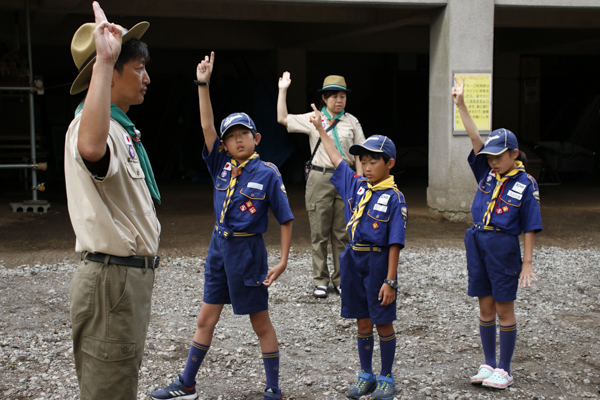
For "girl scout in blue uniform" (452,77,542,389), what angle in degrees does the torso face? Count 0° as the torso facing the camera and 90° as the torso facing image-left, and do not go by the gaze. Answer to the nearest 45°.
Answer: approximately 45°

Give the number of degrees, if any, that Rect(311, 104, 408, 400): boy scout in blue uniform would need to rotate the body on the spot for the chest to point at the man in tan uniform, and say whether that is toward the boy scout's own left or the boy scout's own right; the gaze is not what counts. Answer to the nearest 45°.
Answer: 0° — they already face them

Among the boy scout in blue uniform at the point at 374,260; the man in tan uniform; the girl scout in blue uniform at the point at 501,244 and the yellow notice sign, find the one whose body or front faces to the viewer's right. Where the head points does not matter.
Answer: the man in tan uniform

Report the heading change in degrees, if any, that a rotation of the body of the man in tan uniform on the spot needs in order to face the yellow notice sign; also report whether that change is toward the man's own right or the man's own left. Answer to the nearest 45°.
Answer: approximately 45° to the man's own left

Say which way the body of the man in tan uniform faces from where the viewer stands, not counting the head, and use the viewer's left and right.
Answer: facing to the right of the viewer

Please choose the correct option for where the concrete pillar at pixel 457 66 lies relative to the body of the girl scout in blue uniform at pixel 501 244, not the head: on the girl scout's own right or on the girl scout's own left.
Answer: on the girl scout's own right

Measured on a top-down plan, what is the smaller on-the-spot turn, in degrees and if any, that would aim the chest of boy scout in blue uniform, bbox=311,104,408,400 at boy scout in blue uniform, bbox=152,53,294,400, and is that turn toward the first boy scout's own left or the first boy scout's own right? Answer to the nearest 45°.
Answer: approximately 45° to the first boy scout's own right

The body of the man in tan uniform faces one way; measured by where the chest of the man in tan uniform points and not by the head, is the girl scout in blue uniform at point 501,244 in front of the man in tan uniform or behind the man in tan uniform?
in front

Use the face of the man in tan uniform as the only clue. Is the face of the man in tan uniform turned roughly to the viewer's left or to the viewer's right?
to the viewer's right

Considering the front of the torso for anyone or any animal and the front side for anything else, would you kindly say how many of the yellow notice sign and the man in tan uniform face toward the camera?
1

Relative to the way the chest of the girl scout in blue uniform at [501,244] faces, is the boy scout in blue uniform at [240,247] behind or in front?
in front
